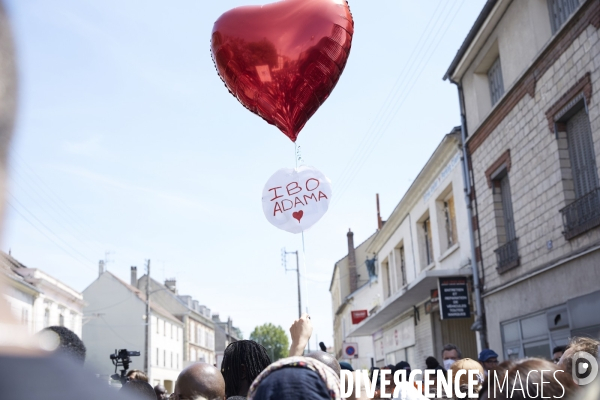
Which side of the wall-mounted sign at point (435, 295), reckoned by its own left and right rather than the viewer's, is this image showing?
front

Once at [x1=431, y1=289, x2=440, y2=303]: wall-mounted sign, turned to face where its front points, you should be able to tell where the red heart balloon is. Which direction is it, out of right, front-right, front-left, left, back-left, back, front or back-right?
front

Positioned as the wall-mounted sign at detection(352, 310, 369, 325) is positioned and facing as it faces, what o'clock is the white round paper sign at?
The white round paper sign is roughly at 12 o'clock from the wall-mounted sign.

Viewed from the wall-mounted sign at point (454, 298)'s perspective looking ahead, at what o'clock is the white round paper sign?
The white round paper sign is roughly at 12 o'clock from the wall-mounted sign.

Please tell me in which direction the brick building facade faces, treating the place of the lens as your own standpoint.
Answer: facing the viewer and to the left of the viewer

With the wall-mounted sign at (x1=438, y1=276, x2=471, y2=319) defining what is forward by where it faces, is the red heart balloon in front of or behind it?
in front

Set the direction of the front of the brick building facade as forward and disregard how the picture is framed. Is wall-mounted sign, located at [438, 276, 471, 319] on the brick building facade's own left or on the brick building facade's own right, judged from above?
on the brick building facade's own right

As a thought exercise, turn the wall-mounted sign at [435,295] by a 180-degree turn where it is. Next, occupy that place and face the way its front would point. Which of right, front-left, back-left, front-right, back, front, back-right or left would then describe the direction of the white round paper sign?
back

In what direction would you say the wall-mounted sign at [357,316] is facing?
toward the camera

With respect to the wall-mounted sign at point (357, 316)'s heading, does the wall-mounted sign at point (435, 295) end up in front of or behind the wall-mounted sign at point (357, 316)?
in front

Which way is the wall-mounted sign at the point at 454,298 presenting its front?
toward the camera

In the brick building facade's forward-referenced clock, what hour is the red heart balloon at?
The red heart balloon is roughly at 11 o'clock from the brick building facade.
